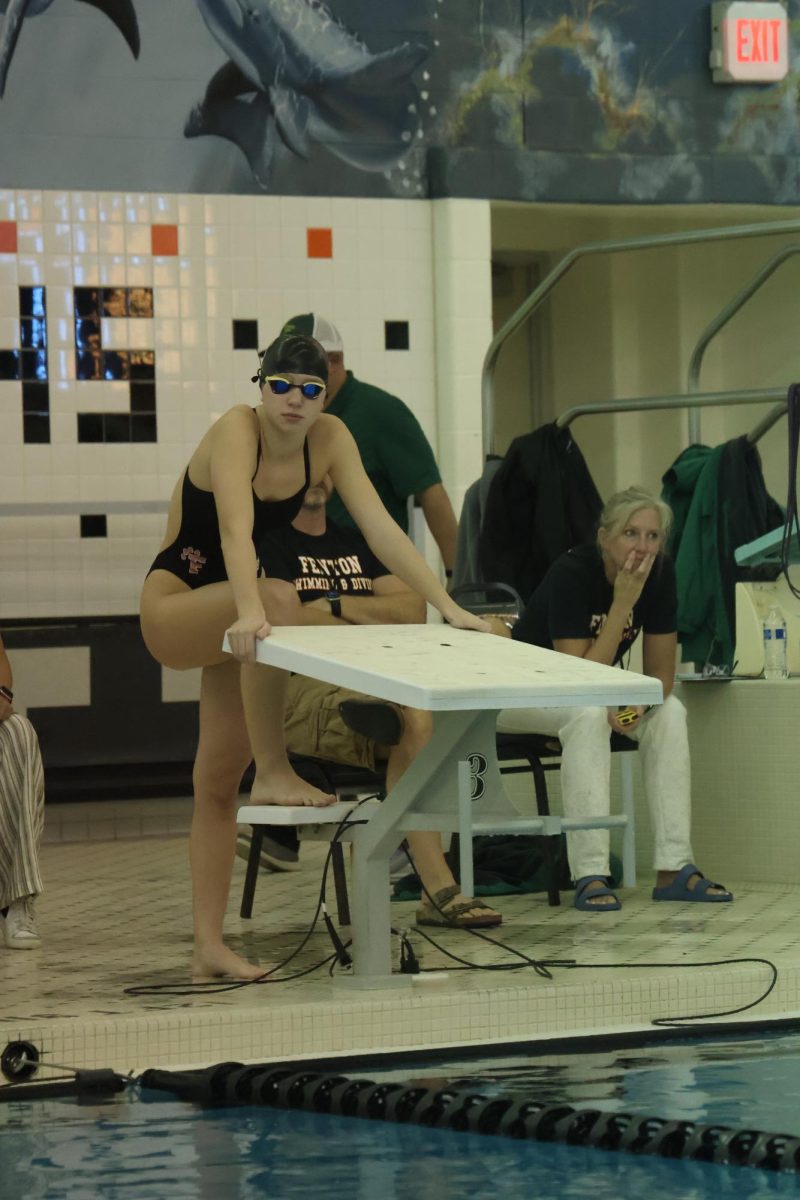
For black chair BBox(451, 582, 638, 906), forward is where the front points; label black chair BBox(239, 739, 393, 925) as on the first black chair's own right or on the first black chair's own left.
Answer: on the first black chair's own right

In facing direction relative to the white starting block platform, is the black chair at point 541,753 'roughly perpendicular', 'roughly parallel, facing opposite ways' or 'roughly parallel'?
roughly parallel

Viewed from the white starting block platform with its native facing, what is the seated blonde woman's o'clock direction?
The seated blonde woman is roughly at 8 o'clock from the white starting block platform.

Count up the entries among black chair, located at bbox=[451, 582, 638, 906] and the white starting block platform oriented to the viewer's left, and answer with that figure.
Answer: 0

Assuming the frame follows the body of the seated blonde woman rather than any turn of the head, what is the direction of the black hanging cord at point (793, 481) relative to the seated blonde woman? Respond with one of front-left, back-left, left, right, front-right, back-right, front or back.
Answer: left

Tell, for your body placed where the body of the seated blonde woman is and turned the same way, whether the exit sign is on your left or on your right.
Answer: on your left

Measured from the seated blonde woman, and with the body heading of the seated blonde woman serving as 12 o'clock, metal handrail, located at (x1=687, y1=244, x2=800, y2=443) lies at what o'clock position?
The metal handrail is roughly at 8 o'clock from the seated blonde woman.

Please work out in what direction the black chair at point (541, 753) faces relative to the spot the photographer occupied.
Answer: facing the viewer and to the right of the viewer

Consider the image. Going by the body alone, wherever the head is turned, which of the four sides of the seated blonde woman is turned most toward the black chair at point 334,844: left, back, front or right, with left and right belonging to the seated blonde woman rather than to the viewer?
right

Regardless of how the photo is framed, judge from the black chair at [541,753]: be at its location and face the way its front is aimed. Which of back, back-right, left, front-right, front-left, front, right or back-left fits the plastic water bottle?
left

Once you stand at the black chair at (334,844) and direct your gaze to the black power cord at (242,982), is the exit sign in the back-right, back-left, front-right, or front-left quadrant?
back-left

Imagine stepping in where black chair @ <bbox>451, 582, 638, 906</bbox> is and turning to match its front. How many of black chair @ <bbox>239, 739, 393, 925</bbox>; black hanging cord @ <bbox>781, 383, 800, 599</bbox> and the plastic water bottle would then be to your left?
2
